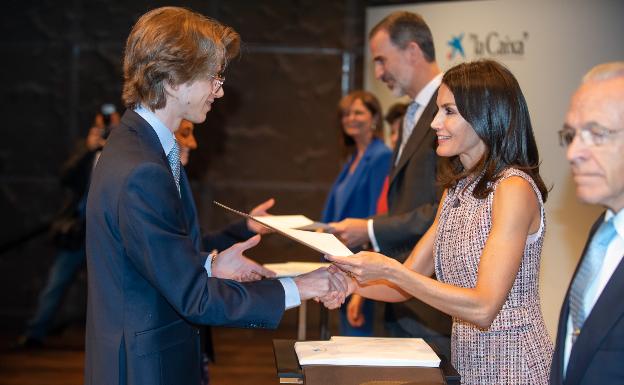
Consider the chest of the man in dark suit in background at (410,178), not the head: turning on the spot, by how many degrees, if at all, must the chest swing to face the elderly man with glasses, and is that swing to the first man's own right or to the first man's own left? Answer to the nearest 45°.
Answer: approximately 90° to the first man's own left

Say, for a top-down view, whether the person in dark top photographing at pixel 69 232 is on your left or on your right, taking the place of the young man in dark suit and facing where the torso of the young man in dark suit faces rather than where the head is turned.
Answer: on your left

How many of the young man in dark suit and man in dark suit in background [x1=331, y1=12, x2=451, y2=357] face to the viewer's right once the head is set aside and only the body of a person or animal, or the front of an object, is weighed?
1

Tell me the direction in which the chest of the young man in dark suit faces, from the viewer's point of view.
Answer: to the viewer's right

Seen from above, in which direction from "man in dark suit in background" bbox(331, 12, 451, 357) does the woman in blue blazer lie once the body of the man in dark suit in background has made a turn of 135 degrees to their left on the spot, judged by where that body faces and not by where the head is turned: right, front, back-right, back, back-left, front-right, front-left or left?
back-left

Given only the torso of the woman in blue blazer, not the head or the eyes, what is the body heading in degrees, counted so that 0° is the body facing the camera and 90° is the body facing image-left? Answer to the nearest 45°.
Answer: approximately 45°

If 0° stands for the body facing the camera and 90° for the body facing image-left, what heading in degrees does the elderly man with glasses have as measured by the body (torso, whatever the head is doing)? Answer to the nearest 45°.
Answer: approximately 45°

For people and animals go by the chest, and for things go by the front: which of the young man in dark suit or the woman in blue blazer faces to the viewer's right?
the young man in dark suit

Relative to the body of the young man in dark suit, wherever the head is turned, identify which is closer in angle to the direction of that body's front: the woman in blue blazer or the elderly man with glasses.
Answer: the elderly man with glasses

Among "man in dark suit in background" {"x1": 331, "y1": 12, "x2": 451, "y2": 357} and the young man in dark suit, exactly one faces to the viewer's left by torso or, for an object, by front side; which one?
the man in dark suit in background

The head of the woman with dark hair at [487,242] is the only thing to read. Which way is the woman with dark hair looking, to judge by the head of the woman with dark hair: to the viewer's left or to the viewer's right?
to the viewer's left

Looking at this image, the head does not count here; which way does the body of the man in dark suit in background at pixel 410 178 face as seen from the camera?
to the viewer's left
